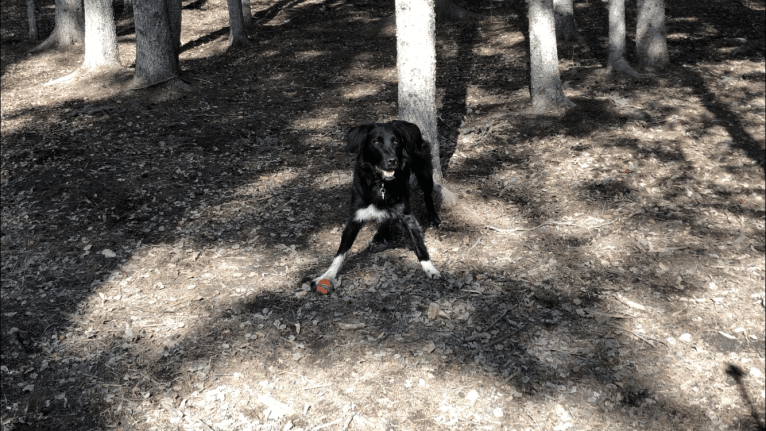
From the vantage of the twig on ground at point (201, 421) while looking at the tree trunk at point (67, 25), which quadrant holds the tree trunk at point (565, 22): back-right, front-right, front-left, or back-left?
front-right

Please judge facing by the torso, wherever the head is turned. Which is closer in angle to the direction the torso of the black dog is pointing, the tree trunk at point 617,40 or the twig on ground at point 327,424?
the twig on ground

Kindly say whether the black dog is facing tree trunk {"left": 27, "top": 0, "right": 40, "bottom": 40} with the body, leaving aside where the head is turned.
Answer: no

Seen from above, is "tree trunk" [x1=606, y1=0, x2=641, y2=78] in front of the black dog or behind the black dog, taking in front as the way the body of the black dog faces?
behind

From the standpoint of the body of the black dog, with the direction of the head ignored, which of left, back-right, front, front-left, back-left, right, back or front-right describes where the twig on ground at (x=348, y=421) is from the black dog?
front

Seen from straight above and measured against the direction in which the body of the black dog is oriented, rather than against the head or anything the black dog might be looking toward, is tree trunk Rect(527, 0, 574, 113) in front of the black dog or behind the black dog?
behind

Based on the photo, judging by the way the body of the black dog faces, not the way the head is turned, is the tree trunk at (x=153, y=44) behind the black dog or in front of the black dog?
behind

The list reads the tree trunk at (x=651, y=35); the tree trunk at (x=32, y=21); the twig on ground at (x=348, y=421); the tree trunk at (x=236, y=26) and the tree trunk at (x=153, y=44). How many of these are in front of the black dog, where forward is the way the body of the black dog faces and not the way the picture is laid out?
1

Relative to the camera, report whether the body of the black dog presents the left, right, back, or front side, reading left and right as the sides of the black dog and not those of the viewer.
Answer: front

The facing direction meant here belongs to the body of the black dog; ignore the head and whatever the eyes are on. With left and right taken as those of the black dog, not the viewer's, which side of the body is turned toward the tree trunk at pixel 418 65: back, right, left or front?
back

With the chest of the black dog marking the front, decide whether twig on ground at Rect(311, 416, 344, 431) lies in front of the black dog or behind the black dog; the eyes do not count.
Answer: in front
